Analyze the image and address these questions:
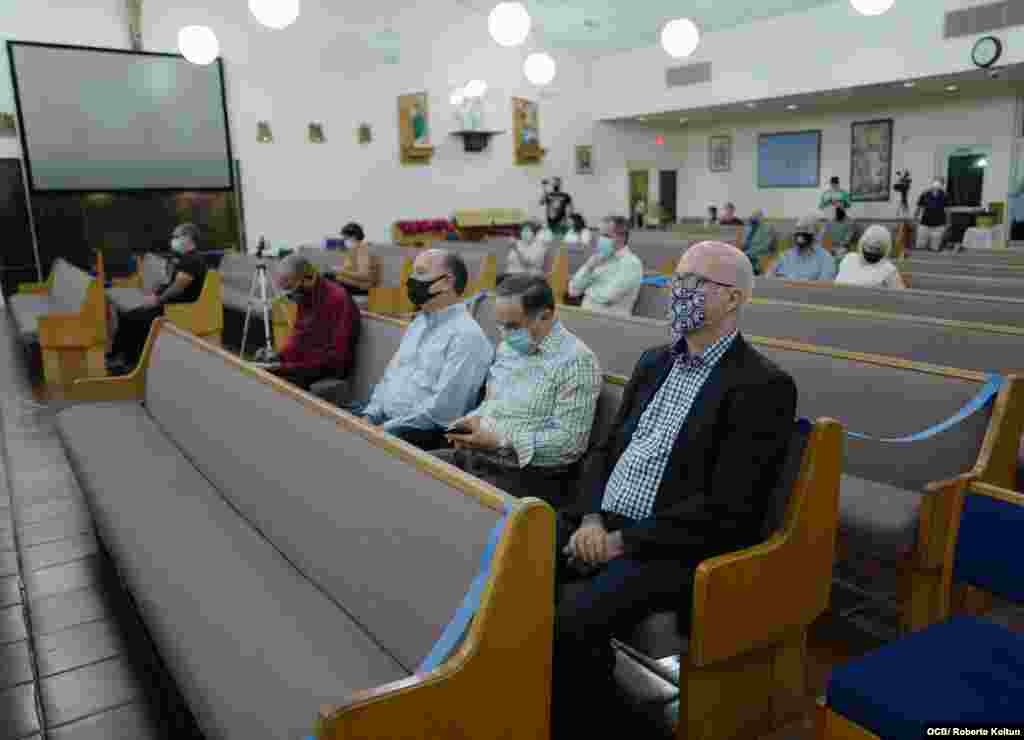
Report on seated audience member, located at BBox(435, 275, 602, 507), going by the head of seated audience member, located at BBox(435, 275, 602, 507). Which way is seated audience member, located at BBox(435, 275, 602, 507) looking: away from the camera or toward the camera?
toward the camera

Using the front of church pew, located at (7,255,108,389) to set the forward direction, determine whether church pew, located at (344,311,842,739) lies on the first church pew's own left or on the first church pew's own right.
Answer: on the first church pew's own left

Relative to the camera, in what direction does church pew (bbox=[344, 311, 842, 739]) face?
facing the viewer and to the left of the viewer

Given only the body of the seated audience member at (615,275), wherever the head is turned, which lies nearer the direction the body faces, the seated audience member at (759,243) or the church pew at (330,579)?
the church pew

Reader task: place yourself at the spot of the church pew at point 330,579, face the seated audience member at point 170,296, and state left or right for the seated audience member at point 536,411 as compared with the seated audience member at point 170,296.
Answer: right

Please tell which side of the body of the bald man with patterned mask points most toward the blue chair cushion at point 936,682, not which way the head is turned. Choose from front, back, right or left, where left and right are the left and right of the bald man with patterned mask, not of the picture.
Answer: left

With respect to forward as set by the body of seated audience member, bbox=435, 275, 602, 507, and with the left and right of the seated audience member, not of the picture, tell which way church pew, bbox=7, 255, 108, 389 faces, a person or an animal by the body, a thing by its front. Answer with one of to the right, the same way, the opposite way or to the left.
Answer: the same way

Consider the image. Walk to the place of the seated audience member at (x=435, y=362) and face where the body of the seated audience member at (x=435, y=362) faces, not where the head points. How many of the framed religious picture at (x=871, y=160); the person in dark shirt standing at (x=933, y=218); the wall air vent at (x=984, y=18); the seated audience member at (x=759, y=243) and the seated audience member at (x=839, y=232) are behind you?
5

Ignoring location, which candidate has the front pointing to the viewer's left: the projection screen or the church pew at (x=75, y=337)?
the church pew

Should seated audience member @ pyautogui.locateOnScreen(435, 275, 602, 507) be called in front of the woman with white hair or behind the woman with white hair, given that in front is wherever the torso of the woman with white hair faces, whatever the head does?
in front

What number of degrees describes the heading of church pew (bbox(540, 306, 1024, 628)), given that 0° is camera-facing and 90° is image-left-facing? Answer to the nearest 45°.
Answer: approximately 45°

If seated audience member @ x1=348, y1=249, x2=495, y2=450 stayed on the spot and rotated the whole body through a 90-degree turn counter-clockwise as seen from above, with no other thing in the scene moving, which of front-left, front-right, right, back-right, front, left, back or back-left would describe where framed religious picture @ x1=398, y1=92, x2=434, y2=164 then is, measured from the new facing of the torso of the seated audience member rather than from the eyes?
back-left

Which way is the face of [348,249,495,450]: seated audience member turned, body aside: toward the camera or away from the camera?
toward the camera

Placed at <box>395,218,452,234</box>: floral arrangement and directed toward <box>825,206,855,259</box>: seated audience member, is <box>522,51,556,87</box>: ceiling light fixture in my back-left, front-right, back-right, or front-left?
front-right

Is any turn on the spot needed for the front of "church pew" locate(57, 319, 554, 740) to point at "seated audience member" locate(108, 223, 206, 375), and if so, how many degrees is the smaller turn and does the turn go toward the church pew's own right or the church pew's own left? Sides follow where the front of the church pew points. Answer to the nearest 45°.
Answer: approximately 135° to the church pew's own right

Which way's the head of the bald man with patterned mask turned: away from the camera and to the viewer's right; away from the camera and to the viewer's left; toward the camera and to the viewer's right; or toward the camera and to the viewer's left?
toward the camera and to the viewer's left

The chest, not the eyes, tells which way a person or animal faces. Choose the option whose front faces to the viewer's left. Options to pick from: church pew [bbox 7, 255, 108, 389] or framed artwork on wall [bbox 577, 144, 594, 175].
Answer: the church pew

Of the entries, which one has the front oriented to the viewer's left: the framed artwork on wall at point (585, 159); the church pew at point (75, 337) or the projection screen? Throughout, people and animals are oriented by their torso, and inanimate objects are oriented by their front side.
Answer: the church pew

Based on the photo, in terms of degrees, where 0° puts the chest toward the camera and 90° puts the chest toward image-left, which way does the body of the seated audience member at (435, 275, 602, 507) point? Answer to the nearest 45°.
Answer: approximately 45°

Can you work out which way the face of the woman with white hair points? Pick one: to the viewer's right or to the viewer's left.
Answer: to the viewer's left
